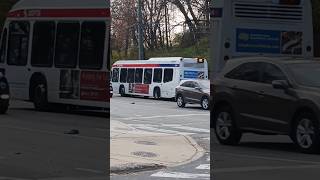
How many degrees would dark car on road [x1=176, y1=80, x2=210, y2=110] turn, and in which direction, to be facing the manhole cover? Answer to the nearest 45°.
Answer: approximately 45° to its right
